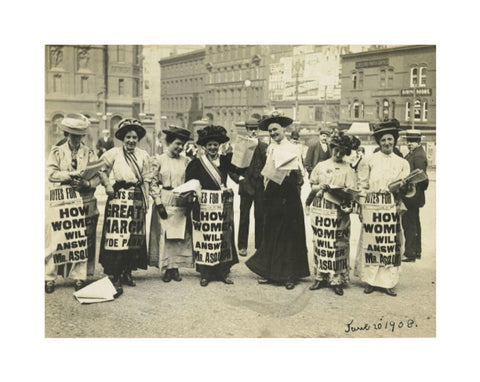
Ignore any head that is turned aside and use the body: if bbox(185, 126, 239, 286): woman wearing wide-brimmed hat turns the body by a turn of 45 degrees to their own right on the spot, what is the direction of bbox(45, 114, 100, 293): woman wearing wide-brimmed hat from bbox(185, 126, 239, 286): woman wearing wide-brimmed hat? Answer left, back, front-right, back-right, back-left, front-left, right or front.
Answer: front-right

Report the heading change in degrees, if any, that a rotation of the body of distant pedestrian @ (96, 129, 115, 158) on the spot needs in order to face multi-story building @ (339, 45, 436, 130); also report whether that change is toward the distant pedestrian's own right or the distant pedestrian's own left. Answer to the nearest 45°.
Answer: approximately 90° to the distant pedestrian's own left

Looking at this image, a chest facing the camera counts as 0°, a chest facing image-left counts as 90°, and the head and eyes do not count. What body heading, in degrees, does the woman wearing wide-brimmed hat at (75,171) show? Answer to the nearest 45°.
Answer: approximately 0°

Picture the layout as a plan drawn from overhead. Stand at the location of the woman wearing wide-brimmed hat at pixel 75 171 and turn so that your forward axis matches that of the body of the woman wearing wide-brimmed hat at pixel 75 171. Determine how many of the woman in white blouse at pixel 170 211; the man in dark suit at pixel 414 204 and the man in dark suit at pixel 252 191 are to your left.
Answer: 3
